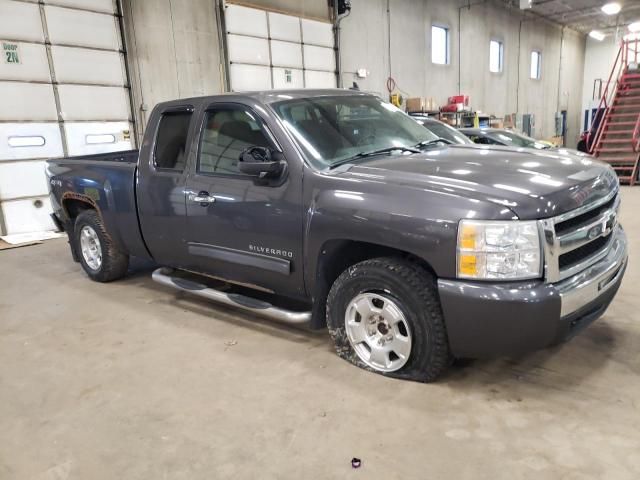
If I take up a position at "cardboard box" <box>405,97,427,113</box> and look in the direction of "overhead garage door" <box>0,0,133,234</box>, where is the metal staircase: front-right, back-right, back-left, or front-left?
back-left

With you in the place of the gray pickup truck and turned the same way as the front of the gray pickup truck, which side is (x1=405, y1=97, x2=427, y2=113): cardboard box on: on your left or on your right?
on your left

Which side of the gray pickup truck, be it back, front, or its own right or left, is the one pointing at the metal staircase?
left

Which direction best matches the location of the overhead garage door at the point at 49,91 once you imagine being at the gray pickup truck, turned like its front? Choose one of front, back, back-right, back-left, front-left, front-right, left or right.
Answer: back

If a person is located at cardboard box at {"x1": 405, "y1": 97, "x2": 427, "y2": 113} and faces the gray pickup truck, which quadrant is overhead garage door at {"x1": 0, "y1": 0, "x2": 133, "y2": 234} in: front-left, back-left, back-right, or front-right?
front-right

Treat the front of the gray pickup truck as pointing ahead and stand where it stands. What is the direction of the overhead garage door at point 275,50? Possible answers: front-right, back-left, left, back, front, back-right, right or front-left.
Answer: back-left

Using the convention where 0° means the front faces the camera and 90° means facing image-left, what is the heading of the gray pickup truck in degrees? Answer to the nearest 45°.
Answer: approximately 315°

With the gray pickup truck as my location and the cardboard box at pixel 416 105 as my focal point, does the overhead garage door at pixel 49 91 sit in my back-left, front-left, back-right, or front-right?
front-left
